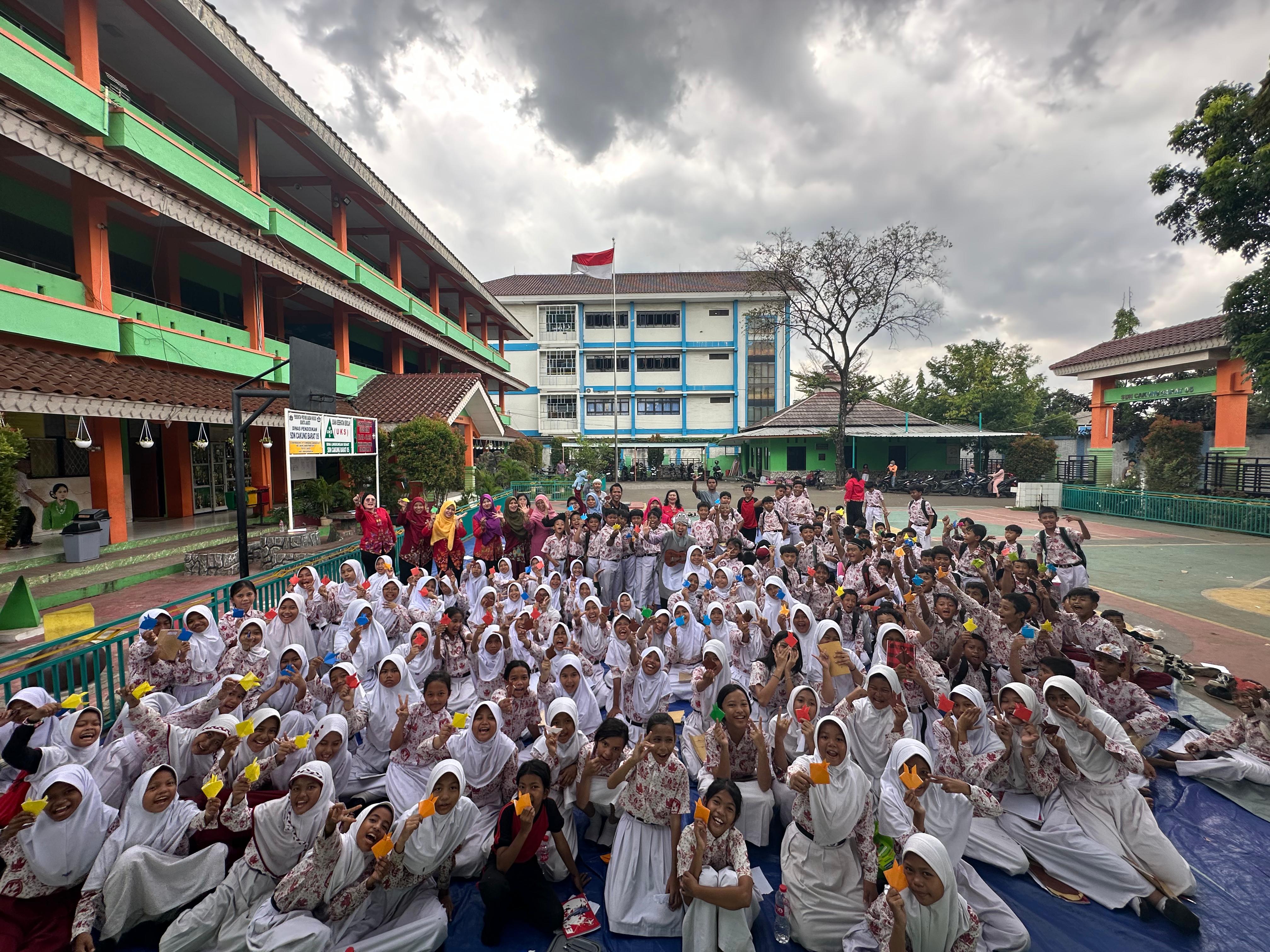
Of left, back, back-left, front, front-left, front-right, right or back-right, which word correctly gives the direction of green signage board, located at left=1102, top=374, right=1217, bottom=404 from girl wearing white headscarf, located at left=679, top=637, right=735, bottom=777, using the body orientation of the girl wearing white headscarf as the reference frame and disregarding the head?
back-left

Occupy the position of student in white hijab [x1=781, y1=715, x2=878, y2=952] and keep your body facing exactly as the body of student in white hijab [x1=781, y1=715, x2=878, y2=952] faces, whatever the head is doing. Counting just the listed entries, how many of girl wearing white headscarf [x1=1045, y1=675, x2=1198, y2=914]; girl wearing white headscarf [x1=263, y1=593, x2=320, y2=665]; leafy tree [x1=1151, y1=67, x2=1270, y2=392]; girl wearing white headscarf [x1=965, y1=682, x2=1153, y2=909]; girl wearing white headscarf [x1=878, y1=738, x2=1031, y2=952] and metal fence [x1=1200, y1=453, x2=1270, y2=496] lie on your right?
1

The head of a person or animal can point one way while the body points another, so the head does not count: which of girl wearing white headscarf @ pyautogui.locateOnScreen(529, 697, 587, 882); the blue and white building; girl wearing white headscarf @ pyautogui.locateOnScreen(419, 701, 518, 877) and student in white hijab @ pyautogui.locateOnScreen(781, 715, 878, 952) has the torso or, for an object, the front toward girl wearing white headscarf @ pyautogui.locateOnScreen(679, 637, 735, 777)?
the blue and white building

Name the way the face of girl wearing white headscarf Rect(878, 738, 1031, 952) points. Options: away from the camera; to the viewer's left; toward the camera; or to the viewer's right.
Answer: toward the camera

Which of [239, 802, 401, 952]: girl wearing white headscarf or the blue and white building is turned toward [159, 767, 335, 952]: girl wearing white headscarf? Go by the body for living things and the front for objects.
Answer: the blue and white building

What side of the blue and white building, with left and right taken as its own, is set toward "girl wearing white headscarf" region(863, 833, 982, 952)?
front

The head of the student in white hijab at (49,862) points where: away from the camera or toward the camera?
toward the camera

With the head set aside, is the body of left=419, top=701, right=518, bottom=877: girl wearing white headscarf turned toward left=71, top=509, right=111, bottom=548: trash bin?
no

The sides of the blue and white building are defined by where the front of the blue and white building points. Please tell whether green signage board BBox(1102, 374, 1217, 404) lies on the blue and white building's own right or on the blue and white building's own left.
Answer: on the blue and white building's own left

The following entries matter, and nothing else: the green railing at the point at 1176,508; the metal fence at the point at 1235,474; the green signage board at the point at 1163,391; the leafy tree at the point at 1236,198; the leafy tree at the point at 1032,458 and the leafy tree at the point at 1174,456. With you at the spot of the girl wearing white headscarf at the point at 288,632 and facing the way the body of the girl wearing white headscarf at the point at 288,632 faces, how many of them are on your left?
6

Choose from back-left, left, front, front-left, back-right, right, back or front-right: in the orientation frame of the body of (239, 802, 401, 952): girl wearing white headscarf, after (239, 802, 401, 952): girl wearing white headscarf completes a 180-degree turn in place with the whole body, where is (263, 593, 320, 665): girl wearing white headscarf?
front-right

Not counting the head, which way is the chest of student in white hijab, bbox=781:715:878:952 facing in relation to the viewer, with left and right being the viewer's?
facing the viewer

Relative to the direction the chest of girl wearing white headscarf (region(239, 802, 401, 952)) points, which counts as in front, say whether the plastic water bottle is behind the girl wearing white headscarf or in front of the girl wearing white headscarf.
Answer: in front

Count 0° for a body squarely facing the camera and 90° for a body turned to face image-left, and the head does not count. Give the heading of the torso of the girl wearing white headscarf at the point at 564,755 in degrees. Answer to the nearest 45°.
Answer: approximately 0°

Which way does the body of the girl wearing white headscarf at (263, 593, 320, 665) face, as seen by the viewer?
toward the camera

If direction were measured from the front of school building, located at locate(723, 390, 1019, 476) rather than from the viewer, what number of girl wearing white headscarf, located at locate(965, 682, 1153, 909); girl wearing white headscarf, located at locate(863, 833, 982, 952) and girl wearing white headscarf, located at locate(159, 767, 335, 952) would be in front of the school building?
3

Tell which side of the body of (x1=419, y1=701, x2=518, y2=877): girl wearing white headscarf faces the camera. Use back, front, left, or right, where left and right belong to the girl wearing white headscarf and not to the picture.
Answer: front
